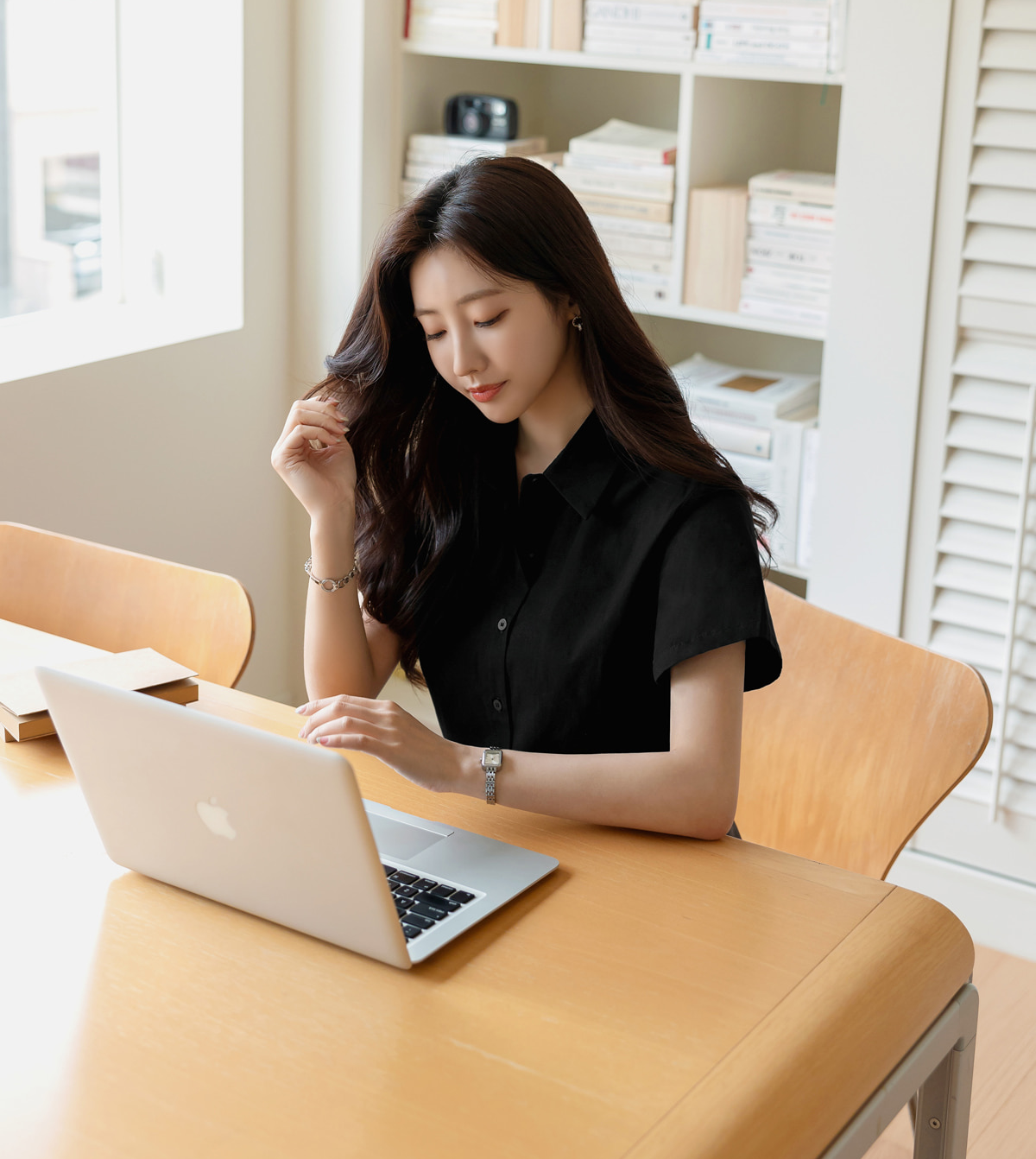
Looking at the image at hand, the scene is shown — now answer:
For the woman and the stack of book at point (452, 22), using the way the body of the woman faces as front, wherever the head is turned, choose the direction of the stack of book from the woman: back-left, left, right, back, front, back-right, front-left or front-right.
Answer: back-right

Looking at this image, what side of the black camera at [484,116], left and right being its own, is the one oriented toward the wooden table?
front

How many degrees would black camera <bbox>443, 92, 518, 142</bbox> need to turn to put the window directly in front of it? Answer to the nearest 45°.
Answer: approximately 90° to its right

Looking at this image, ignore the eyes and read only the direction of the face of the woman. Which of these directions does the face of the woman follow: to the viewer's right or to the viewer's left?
to the viewer's left

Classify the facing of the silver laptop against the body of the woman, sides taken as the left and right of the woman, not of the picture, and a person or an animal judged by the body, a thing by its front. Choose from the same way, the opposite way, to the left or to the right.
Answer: the opposite way

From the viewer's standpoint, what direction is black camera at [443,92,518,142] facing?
toward the camera

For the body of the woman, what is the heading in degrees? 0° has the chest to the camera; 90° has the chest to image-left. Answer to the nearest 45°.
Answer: approximately 45°

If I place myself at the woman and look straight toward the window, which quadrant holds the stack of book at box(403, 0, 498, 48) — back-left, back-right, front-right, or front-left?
front-right

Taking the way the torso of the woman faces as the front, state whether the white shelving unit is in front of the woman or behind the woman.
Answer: behind

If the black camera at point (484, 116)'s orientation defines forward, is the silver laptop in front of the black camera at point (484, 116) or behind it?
in front

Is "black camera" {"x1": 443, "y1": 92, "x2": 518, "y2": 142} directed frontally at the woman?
yes

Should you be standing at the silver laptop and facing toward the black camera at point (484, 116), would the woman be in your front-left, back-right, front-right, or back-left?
front-right

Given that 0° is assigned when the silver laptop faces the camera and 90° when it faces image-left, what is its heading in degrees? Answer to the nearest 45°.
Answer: approximately 225°

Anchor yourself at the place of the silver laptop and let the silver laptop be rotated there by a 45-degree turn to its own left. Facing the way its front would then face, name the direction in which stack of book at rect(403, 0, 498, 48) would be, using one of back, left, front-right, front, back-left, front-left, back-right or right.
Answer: front

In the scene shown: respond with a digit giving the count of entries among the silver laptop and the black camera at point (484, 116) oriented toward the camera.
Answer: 1
